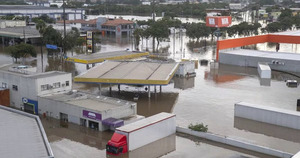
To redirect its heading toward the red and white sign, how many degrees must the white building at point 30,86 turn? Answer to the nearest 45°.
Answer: approximately 180°

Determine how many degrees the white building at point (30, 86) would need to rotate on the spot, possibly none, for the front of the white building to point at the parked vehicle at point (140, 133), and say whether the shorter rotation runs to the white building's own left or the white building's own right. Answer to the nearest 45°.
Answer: approximately 90° to the white building's own left

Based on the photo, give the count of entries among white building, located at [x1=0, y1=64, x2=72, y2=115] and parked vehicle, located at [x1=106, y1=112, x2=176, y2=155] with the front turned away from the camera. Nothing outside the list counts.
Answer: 0

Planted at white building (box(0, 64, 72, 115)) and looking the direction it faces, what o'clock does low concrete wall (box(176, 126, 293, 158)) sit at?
The low concrete wall is roughly at 9 o'clock from the white building.

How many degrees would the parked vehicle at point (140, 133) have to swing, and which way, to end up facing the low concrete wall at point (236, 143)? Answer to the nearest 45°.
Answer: approximately 135° to its left

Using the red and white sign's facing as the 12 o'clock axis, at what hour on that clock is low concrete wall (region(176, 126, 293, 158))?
The low concrete wall is roughly at 12 o'clock from the red and white sign.

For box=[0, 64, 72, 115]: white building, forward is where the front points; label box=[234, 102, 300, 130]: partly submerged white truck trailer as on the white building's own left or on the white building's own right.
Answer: on the white building's own left

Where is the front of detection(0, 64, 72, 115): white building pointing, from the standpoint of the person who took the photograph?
facing the viewer and to the left of the viewer

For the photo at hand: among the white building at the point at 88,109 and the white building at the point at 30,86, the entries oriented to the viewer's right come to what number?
0

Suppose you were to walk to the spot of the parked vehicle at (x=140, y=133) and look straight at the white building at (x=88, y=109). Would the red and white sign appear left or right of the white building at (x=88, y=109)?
right

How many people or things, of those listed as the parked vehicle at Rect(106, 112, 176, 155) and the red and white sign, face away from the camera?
0

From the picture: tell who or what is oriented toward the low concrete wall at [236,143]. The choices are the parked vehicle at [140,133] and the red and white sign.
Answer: the red and white sign

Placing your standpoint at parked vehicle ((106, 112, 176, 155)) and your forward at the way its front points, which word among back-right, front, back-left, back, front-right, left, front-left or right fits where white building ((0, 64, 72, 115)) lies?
right

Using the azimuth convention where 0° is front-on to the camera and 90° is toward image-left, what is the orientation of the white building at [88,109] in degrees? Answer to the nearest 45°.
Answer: approximately 45°

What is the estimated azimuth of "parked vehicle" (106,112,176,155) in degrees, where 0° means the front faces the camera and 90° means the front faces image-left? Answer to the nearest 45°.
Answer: approximately 45°

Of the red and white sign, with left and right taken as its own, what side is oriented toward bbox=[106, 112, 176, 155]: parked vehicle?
front
